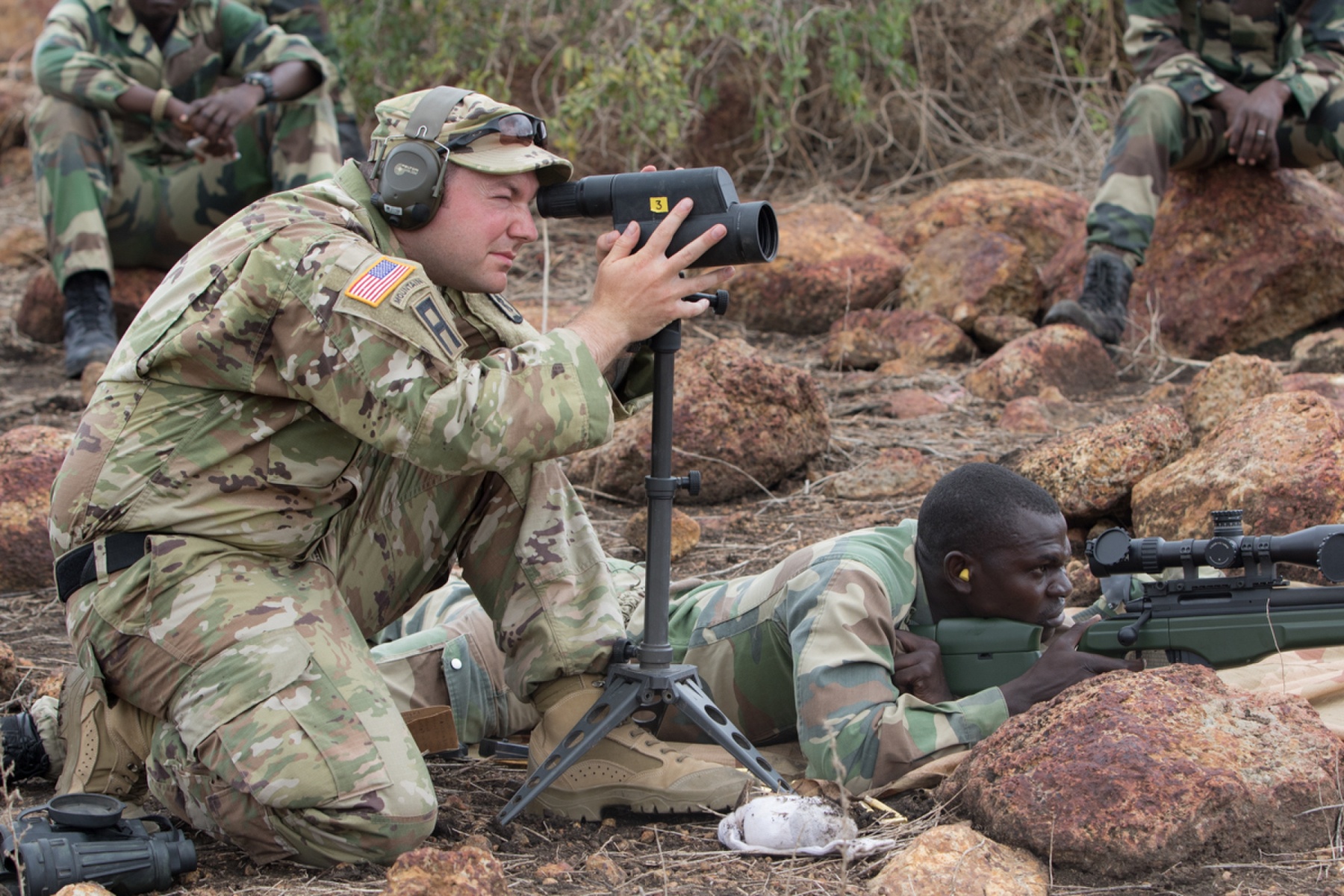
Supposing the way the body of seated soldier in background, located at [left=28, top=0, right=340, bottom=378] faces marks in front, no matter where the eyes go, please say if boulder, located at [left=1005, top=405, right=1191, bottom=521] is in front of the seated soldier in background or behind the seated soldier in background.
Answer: in front

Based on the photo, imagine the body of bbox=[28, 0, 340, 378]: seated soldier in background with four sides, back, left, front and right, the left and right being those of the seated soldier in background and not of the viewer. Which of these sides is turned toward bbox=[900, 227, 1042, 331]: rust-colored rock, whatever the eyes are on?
left

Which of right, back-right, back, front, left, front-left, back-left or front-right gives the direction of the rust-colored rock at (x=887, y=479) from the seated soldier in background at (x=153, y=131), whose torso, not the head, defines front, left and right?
front-left

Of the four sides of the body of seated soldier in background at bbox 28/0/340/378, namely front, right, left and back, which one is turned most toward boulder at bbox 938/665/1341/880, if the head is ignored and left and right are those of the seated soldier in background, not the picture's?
front

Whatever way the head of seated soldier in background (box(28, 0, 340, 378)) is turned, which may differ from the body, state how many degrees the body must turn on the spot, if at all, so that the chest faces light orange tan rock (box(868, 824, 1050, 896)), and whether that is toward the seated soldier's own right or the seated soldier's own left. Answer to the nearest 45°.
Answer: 0° — they already face it

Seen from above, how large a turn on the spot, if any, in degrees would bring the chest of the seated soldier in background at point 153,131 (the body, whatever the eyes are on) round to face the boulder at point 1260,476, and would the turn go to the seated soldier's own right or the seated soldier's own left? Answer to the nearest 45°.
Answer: approximately 45° to the seated soldier's own left

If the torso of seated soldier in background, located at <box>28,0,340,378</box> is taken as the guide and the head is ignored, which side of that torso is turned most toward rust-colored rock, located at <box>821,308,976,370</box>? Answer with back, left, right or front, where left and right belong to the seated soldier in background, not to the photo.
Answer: left

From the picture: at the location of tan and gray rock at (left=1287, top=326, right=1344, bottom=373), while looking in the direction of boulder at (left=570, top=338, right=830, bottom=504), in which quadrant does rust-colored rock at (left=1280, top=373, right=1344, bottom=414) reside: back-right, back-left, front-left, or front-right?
front-left

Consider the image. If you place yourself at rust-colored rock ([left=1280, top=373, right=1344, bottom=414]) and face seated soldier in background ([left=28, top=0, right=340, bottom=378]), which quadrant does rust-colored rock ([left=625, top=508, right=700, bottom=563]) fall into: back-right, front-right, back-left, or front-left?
front-left

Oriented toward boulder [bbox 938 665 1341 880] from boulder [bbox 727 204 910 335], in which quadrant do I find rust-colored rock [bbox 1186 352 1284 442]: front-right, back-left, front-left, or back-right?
front-left

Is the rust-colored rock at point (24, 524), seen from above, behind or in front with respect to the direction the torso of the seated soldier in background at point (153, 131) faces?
in front

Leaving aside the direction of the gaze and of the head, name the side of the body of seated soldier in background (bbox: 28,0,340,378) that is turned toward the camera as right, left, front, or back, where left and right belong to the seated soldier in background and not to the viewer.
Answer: front

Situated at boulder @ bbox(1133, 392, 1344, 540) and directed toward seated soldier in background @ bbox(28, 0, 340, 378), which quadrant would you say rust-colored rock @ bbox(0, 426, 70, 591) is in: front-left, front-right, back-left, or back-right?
front-left
